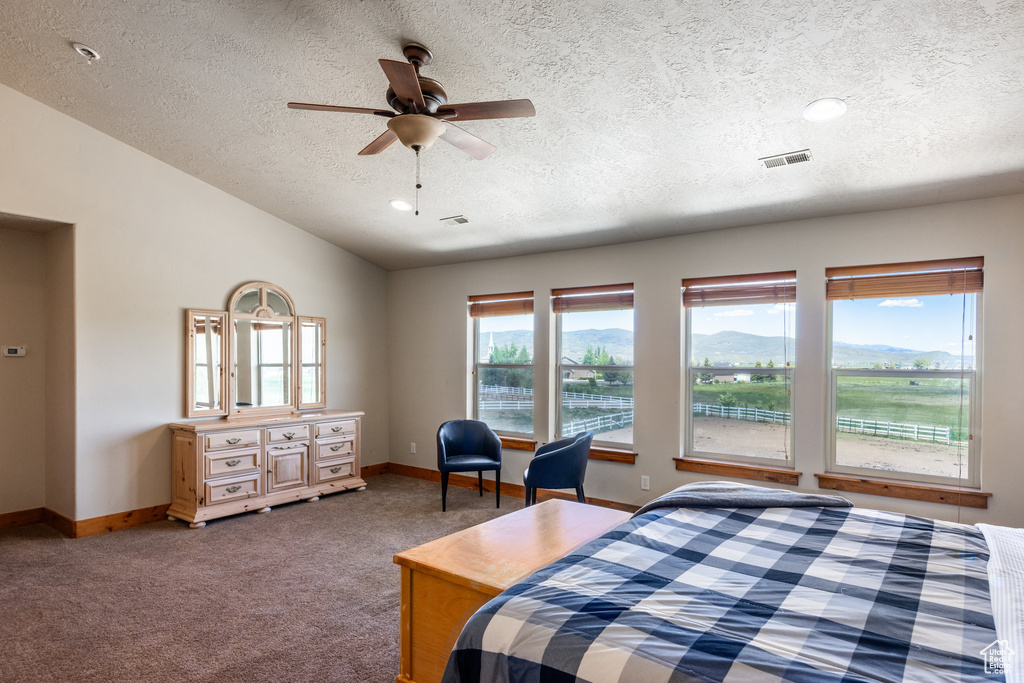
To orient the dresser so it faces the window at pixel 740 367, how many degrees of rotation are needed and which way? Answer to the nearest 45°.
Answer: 0° — it already faces it

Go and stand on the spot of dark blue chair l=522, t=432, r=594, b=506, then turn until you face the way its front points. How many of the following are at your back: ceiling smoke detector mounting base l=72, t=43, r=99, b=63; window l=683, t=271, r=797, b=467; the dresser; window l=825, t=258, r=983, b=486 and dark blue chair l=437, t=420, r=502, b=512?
2

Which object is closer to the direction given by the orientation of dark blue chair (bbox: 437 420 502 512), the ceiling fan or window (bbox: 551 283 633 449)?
the ceiling fan

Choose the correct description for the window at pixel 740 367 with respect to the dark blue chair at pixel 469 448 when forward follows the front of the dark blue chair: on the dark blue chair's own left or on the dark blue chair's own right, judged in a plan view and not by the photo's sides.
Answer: on the dark blue chair's own left

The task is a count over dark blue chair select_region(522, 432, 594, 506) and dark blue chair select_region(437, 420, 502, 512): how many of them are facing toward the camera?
1

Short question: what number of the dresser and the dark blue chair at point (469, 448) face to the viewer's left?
0

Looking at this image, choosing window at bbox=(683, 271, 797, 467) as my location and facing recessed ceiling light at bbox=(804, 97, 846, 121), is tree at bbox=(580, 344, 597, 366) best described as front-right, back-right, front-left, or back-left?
back-right

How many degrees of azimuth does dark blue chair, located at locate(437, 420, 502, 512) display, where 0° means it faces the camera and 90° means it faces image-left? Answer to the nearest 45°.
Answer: approximately 0°

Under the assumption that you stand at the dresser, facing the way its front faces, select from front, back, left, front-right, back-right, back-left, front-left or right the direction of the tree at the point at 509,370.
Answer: front-left

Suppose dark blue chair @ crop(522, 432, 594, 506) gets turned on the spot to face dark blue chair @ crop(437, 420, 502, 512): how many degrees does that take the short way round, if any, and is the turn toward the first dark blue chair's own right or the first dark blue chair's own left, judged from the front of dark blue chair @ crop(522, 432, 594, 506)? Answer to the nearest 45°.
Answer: approximately 45° to the first dark blue chair's own right
